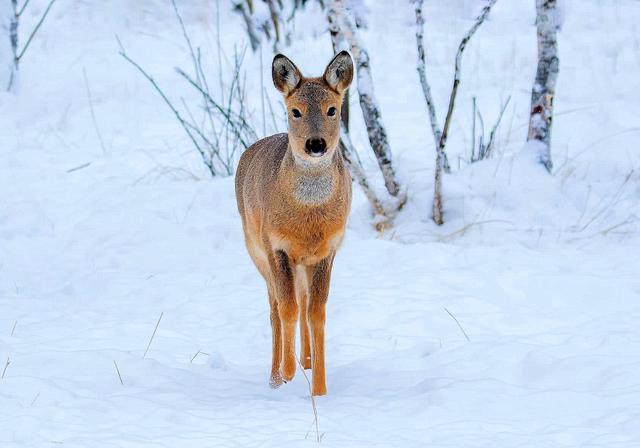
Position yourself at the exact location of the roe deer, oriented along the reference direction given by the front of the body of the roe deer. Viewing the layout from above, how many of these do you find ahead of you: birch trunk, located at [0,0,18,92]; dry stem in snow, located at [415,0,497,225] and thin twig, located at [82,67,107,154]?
0

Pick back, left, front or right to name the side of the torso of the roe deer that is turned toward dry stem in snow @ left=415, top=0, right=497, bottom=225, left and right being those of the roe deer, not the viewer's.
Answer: back

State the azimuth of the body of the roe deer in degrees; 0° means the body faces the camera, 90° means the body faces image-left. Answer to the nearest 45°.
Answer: approximately 0°

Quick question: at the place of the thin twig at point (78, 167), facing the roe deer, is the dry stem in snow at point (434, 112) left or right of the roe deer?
left

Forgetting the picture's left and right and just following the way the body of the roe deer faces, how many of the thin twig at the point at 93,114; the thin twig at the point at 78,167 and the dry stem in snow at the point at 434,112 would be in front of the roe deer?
0

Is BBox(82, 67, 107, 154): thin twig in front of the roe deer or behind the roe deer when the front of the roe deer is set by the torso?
behind

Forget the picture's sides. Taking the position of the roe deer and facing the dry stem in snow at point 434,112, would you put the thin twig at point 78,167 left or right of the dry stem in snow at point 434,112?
left

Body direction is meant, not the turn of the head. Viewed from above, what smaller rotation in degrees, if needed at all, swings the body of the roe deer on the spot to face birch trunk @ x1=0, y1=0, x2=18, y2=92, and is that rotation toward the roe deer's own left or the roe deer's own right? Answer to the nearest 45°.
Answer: approximately 135° to the roe deer's own right

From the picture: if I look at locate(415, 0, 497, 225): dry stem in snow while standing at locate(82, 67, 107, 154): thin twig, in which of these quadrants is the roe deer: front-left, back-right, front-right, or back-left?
front-right

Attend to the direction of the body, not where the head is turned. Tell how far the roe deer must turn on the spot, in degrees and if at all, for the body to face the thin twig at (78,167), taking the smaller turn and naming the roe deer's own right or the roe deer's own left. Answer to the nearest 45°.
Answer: approximately 135° to the roe deer's own right

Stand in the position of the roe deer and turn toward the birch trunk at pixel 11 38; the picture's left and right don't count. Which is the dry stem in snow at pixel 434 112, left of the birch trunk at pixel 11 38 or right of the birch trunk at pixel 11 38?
right
